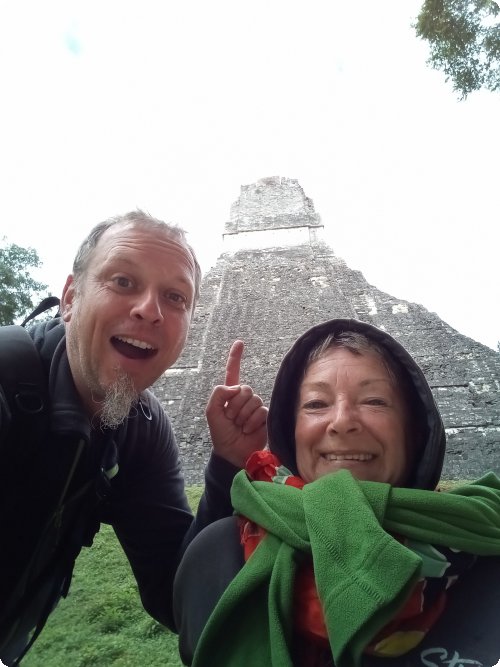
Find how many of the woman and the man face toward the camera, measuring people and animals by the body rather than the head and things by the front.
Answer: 2

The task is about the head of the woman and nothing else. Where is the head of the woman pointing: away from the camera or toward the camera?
toward the camera

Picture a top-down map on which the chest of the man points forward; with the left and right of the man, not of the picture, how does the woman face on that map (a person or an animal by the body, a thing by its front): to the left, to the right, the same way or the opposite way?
the same way

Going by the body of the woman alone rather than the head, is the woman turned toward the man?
no

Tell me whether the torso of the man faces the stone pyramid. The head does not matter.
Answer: no

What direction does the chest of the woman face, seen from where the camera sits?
toward the camera

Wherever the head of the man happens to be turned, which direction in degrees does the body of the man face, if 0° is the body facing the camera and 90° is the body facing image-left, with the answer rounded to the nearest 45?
approximately 0°
